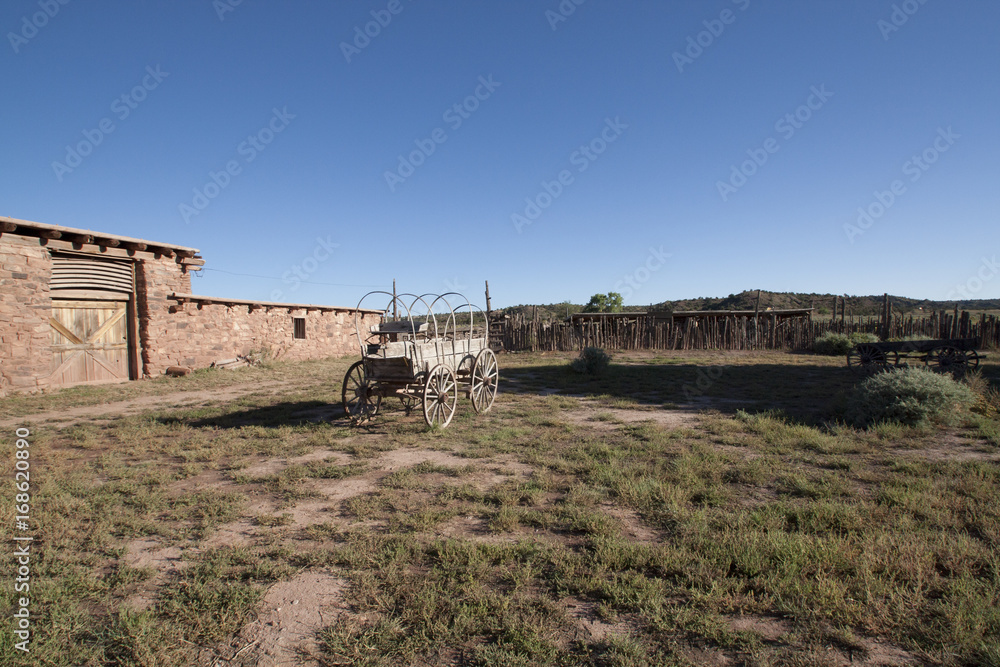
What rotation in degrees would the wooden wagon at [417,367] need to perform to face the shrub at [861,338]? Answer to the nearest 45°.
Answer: approximately 180°

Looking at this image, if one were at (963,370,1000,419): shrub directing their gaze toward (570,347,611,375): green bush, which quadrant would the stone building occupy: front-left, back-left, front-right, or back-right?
front-left

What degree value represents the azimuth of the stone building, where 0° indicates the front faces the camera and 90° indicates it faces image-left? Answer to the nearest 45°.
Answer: approximately 315°

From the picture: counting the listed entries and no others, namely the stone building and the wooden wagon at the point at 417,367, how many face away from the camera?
0

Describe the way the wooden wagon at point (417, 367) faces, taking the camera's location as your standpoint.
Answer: facing the viewer and to the left of the viewer

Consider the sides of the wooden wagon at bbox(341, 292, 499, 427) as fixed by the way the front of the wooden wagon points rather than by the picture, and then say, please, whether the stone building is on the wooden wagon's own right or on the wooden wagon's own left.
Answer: on the wooden wagon's own right

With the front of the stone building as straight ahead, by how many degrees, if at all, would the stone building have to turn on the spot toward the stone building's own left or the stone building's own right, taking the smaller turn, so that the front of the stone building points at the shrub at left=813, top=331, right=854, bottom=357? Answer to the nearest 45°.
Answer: approximately 45° to the stone building's own left

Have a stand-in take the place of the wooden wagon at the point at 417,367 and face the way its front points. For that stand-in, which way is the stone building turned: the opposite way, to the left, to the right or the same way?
to the left

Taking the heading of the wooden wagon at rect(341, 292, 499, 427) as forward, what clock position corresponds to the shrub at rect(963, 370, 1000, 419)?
The shrub is roughly at 8 o'clock from the wooden wagon.

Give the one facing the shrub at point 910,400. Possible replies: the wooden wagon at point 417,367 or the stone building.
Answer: the stone building

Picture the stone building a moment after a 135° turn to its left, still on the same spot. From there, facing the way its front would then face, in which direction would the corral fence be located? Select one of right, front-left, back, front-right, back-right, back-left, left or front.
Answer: right

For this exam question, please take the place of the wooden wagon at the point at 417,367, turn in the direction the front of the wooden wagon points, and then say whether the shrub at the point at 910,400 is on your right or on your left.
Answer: on your left

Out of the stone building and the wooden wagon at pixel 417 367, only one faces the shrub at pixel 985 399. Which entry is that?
the stone building

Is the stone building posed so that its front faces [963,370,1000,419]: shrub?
yes
